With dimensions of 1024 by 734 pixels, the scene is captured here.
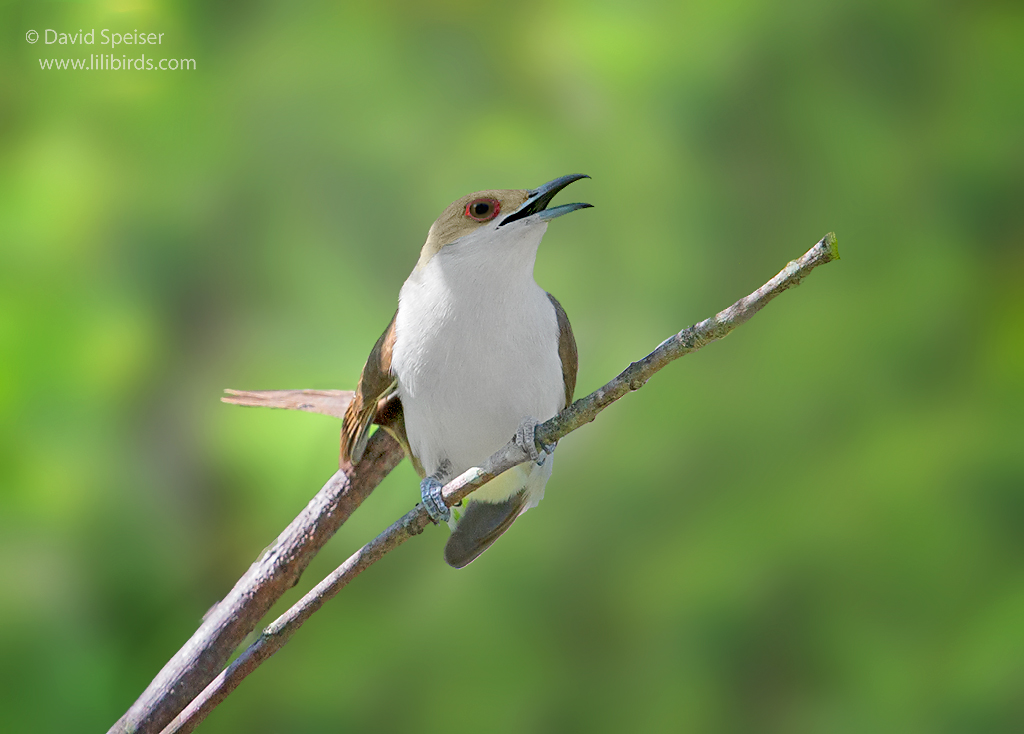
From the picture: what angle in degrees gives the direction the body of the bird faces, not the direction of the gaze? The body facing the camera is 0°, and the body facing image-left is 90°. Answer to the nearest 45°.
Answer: approximately 315°
